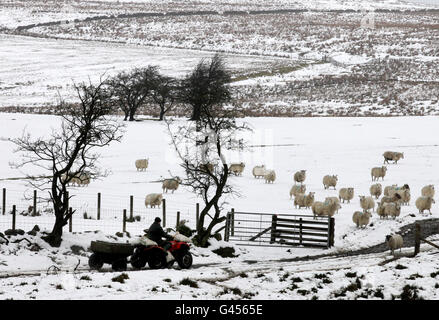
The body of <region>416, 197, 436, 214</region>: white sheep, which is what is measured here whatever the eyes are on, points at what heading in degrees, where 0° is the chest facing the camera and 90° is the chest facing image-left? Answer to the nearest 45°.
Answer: approximately 315°

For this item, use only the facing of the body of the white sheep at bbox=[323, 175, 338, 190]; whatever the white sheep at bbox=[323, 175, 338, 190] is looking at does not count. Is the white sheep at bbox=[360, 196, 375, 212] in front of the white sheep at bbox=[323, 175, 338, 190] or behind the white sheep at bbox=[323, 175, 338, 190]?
in front

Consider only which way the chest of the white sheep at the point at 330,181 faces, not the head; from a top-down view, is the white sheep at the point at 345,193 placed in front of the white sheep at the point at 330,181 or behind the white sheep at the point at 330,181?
in front
